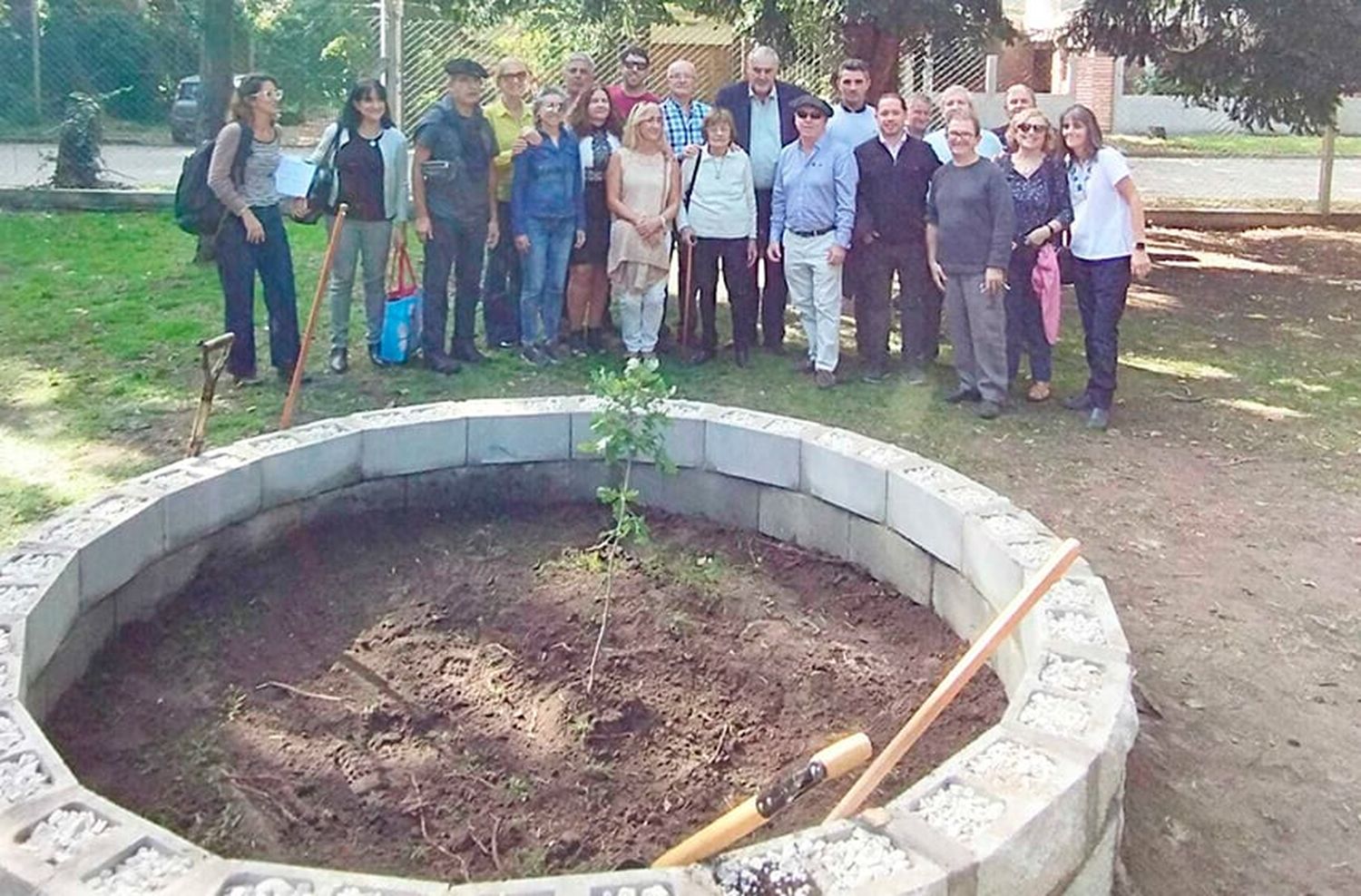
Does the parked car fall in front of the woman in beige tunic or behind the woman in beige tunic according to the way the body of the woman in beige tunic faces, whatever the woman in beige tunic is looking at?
behind

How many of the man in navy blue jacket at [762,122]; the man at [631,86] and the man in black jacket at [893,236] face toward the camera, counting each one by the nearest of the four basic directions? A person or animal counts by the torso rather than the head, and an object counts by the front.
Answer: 3

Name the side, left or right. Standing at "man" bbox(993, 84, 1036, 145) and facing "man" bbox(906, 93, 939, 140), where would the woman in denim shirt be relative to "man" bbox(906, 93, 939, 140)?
left

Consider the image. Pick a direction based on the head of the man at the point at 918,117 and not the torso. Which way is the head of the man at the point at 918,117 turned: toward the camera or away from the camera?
toward the camera

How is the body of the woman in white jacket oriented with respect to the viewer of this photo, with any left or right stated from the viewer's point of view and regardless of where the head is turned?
facing the viewer

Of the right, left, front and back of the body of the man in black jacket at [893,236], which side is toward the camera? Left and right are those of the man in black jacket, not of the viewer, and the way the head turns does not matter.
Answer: front

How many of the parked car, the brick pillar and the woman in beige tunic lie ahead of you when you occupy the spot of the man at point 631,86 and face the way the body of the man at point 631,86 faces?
1

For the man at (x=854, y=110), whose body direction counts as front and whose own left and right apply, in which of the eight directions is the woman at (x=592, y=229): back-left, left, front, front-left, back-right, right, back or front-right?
right

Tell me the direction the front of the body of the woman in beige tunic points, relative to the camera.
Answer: toward the camera

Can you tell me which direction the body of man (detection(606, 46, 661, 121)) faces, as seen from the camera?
toward the camera

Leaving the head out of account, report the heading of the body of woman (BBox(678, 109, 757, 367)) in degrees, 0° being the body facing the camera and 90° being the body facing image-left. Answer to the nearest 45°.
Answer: approximately 0°

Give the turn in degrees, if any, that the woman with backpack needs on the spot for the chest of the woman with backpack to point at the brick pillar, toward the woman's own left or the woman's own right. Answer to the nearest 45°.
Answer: approximately 90° to the woman's own left
